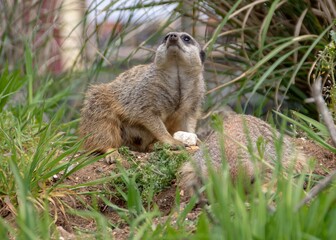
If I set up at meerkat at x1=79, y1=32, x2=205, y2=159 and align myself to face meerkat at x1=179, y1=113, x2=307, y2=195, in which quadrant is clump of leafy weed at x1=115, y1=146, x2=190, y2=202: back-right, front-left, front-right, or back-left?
front-right

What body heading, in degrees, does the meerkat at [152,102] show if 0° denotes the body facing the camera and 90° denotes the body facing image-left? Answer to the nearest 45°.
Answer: approximately 315°

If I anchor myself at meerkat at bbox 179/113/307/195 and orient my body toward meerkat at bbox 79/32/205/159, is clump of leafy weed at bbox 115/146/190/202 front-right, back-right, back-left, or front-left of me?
front-left
